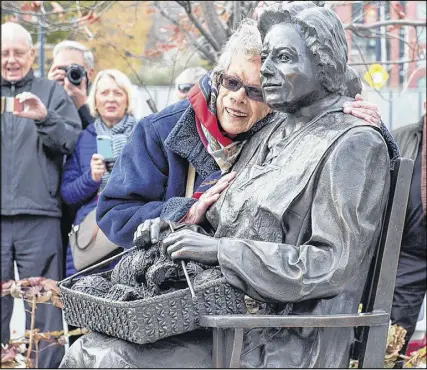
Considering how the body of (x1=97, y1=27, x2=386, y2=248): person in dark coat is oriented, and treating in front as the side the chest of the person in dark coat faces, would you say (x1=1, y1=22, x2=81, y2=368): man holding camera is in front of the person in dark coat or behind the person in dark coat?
behind

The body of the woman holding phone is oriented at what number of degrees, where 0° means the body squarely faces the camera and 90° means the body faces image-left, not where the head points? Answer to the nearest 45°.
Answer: approximately 0°

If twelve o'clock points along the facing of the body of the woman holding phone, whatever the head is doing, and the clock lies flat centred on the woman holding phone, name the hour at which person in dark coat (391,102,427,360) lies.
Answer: The person in dark coat is roughly at 9 o'clock from the woman holding phone.

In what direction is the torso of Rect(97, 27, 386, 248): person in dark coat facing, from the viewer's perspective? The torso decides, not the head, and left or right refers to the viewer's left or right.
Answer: facing the viewer and to the right of the viewer

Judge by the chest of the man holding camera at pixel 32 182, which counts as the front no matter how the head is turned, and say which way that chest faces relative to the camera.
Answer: toward the camera

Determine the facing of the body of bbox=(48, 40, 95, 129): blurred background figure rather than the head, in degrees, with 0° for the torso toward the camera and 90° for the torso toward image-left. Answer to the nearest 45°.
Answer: approximately 0°

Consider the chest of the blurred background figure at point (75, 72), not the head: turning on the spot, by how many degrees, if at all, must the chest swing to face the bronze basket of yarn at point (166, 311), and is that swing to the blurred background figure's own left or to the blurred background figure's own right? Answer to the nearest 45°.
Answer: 0° — they already face it

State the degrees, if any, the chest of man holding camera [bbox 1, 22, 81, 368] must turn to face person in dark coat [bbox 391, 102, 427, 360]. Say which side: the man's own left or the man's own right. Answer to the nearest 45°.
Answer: approximately 90° to the man's own left
